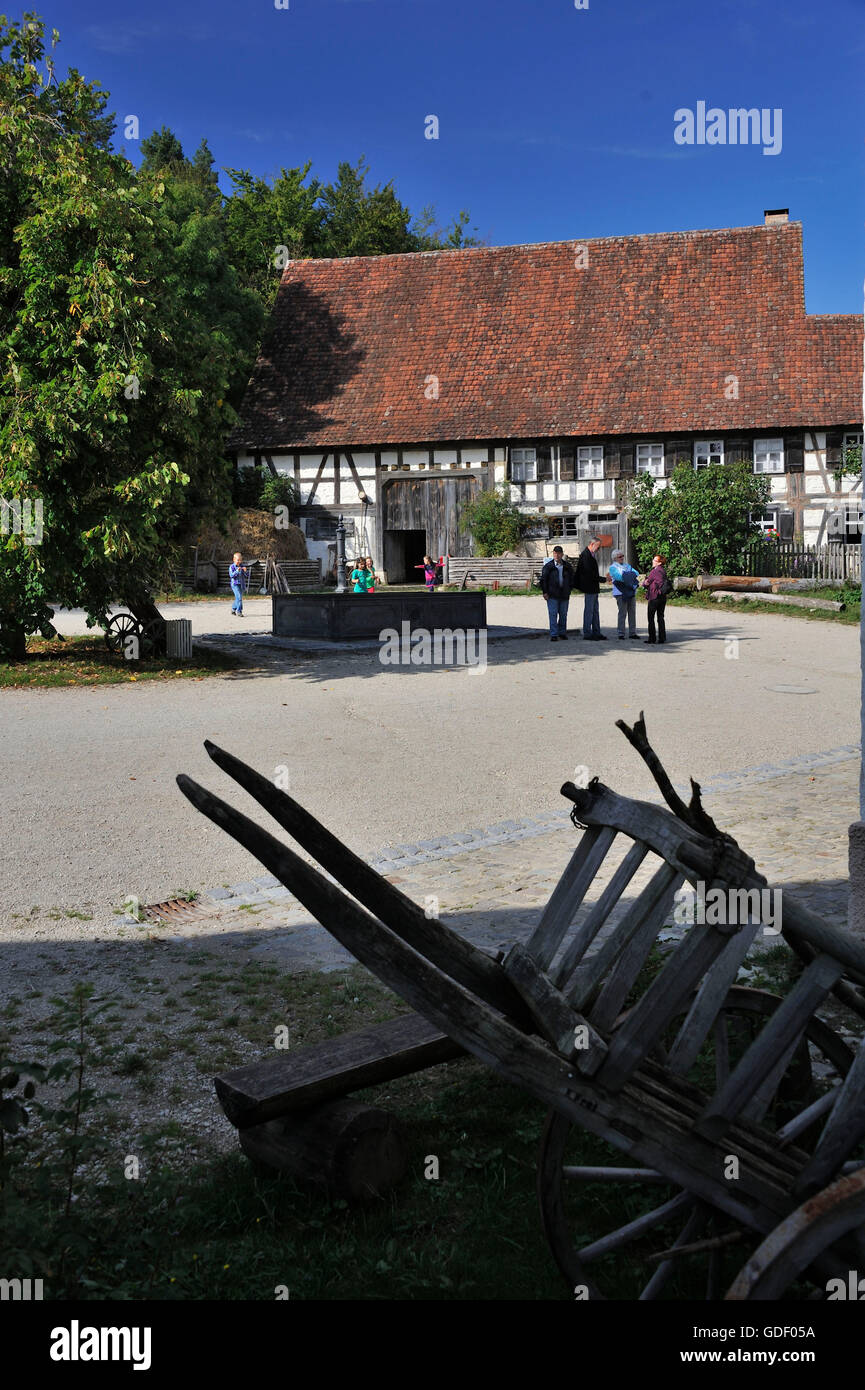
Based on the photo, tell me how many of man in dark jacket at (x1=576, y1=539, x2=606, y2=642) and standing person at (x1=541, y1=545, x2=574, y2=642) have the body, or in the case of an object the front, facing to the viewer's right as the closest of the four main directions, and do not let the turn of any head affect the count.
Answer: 1

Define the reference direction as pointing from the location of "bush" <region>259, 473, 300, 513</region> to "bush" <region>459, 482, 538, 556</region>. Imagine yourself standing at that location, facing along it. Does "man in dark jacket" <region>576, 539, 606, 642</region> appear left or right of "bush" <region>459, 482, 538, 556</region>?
right

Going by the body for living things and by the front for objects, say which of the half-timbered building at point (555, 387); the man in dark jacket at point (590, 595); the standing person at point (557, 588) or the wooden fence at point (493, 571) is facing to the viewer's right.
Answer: the man in dark jacket

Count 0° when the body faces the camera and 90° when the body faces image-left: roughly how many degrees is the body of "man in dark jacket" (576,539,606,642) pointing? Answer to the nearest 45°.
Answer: approximately 270°

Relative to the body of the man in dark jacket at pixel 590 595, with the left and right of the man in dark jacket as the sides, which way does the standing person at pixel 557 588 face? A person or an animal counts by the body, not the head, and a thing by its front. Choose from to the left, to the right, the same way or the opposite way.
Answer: to the right
